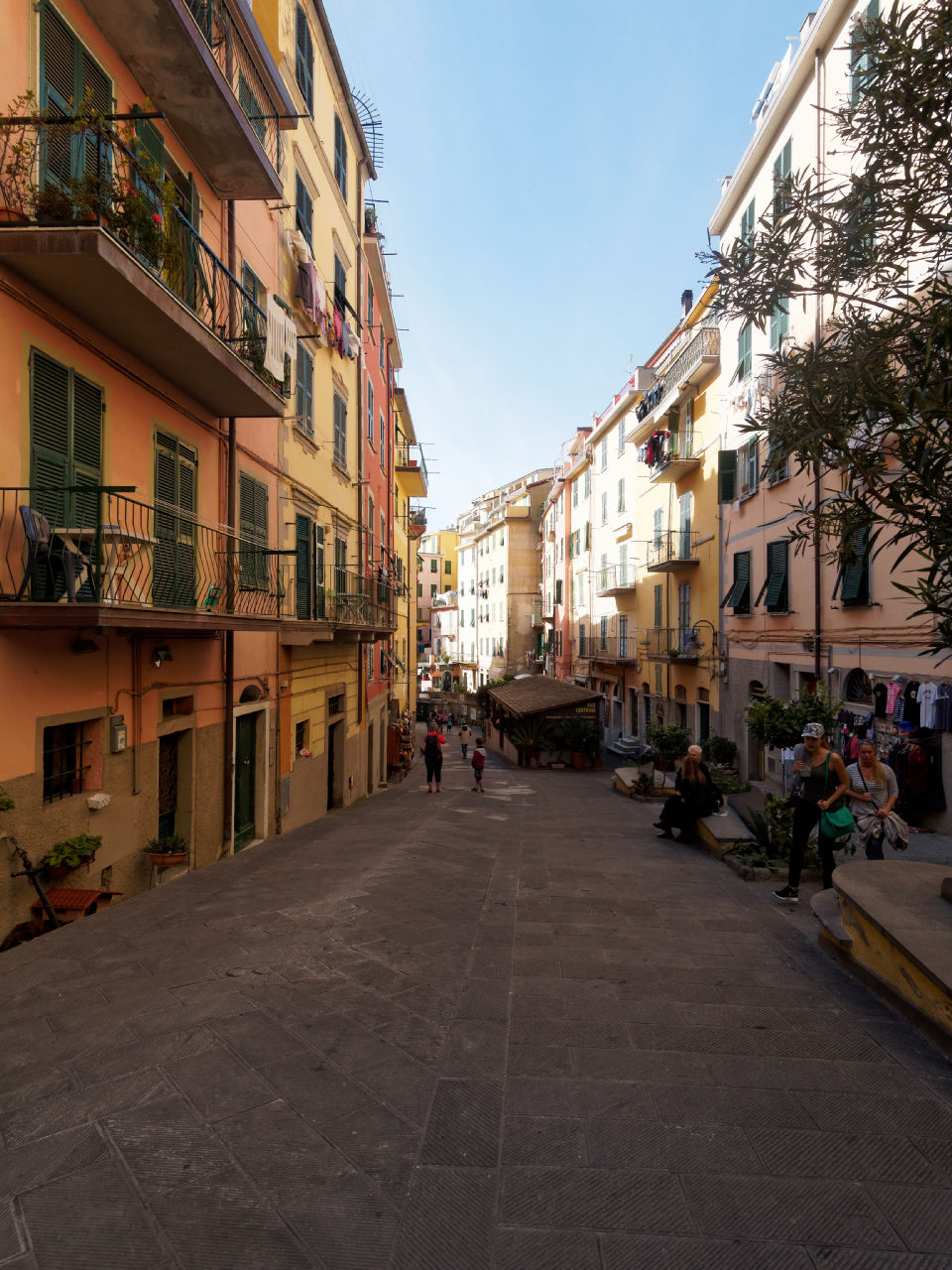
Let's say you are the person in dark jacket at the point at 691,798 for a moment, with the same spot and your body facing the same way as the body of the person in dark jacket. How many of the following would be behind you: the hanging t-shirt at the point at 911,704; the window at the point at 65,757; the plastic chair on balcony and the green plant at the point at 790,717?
2

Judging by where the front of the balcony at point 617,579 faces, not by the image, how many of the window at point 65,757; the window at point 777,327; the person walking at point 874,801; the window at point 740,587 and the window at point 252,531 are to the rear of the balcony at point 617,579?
0

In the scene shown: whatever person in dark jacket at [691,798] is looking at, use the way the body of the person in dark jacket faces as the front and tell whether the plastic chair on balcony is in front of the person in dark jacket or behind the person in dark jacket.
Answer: in front

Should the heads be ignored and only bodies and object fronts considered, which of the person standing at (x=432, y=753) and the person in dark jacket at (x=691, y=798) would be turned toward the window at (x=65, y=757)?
the person in dark jacket

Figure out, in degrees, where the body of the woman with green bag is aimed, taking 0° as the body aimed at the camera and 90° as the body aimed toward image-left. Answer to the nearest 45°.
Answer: approximately 45°

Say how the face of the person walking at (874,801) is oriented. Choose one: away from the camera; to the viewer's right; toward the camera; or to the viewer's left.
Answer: toward the camera

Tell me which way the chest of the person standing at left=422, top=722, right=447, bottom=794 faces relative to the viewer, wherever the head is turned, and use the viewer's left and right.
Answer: facing away from the viewer

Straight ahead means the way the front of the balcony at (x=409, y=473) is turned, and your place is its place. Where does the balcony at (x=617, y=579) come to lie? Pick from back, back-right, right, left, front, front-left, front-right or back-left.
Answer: front

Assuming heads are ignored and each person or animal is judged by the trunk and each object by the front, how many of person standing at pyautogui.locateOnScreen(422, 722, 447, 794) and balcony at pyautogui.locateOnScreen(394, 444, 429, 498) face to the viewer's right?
1

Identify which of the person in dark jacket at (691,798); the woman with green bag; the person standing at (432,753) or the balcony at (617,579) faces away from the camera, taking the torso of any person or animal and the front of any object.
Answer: the person standing

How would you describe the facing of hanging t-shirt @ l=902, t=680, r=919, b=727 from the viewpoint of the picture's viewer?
facing the viewer and to the left of the viewer

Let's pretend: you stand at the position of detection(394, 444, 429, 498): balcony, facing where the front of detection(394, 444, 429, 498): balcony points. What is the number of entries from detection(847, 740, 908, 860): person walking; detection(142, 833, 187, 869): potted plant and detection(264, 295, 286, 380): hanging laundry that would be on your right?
3

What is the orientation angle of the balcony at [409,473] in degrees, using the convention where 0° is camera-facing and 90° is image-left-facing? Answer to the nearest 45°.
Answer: approximately 270°

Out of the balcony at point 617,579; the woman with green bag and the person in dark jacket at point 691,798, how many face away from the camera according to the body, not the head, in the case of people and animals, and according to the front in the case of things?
0

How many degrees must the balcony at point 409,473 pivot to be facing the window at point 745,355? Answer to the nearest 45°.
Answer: approximately 45° to its right

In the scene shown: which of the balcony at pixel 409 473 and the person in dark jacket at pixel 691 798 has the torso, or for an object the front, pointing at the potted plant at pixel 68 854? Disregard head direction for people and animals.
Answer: the person in dark jacket

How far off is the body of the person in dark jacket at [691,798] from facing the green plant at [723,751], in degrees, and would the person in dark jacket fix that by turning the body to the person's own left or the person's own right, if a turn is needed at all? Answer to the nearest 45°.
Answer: approximately 135° to the person's own right

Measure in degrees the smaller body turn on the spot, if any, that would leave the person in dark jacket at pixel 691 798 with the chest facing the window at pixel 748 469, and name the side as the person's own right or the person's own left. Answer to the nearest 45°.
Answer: approximately 135° to the person's own right

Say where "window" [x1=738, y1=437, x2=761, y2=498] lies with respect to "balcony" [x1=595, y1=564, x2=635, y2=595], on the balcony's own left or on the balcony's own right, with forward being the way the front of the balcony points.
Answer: on the balcony's own left

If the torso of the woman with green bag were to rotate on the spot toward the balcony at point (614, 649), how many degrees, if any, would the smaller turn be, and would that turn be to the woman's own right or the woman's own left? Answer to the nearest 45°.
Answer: approximately 135° to the woman's own right
